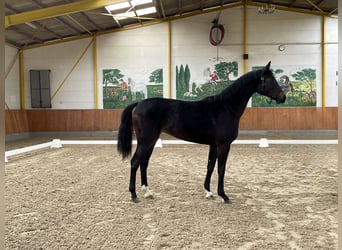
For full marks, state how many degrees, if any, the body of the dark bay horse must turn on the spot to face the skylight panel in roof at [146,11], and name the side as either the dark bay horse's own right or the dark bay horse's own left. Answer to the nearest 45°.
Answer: approximately 90° to the dark bay horse's own left

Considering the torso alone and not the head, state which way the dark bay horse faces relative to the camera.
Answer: to the viewer's right

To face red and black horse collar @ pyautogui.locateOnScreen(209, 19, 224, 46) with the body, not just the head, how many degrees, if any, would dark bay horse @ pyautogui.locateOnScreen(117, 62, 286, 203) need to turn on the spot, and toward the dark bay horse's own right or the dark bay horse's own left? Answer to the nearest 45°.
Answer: approximately 90° to the dark bay horse's own left

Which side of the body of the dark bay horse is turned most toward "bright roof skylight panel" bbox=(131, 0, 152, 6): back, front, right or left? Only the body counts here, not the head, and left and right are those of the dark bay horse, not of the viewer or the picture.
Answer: left
